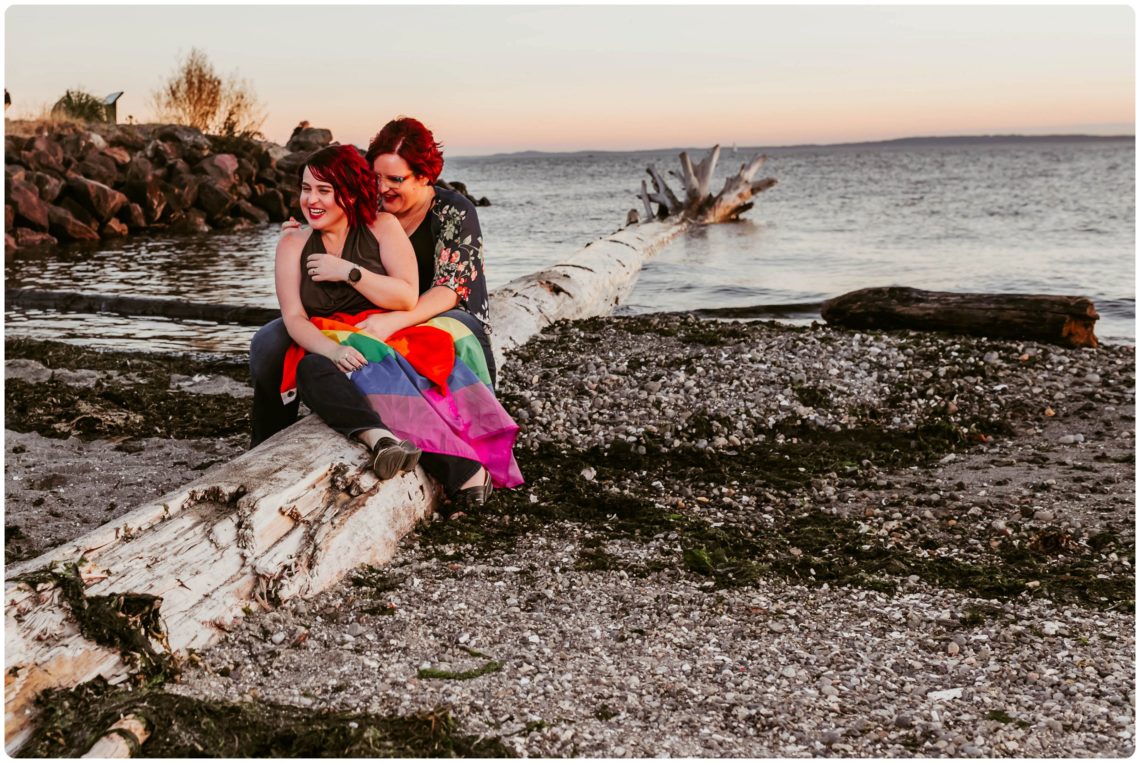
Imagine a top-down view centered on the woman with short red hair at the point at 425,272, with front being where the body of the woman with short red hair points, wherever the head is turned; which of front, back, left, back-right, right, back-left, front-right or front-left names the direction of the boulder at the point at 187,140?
back-right

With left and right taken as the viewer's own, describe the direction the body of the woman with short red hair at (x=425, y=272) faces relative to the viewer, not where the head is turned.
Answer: facing the viewer and to the left of the viewer

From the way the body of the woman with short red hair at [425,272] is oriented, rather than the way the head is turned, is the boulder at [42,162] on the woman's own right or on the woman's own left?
on the woman's own right

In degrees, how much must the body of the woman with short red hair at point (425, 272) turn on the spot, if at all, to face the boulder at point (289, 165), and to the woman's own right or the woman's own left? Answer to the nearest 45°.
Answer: approximately 135° to the woman's own right

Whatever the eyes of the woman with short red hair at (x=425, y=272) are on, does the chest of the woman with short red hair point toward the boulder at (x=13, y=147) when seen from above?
no

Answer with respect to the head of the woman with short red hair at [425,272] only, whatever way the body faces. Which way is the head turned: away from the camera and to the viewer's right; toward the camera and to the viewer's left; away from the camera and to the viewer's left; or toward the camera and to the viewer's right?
toward the camera and to the viewer's left

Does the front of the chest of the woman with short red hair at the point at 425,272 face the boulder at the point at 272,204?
no

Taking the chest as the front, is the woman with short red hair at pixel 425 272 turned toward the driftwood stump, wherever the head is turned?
no

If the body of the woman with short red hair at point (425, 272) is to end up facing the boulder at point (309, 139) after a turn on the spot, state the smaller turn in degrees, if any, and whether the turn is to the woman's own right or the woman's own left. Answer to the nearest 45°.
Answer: approximately 135° to the woman's own right

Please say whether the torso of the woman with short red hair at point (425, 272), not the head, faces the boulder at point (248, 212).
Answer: no

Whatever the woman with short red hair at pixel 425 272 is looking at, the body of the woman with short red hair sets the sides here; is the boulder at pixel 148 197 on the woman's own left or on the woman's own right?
on the woman's own right

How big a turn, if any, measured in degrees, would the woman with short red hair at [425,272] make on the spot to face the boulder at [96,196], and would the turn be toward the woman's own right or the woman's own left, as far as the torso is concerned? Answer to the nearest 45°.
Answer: approximately 135° to the woman's own right

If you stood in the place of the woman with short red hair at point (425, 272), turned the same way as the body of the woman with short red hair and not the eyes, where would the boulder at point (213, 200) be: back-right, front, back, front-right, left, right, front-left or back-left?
back-right

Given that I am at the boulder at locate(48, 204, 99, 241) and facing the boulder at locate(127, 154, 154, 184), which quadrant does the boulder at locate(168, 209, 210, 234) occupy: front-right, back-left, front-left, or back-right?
front-right

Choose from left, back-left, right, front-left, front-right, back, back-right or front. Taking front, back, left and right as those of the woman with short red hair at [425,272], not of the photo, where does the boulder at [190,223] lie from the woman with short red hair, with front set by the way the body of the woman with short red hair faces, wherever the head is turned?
back-right

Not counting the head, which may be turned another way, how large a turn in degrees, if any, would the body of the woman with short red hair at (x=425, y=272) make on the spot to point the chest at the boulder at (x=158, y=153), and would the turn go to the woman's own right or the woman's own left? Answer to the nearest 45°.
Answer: approximately 135° to the woman's own right

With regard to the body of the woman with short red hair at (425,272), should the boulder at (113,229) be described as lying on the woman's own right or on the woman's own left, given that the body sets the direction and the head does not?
on the woman's own right

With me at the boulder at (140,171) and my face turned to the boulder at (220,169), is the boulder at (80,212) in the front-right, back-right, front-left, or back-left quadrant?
back-right

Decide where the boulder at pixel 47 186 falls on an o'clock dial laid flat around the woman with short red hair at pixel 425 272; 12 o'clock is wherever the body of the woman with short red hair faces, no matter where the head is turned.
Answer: The boulder is roughly at 4 o'clock from the woman with short red hair.
